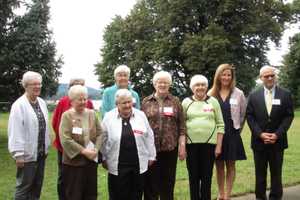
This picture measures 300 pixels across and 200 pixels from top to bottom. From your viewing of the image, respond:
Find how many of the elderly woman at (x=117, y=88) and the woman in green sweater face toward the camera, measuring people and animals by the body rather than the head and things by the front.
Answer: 2

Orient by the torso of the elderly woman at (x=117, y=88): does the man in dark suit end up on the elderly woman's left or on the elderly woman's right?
on the elderly woman's left

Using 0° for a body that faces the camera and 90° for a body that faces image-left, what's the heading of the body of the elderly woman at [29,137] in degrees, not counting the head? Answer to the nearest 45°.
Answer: approximately 315°

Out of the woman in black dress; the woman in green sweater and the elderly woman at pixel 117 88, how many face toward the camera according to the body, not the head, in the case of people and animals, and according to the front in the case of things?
3

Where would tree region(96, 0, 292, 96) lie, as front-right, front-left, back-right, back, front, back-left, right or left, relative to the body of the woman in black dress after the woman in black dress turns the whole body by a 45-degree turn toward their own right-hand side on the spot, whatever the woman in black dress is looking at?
back-right

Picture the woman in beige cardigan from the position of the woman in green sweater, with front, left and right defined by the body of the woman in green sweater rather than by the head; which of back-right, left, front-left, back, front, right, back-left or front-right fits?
front-right

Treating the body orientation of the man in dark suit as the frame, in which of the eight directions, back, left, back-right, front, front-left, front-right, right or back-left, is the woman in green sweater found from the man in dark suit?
front-right

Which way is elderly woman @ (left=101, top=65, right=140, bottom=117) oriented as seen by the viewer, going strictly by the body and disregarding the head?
toward the camera

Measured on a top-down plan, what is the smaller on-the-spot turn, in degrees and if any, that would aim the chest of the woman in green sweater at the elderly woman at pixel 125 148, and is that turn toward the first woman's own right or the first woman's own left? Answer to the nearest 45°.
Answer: approximately 45° to the first woman's own right

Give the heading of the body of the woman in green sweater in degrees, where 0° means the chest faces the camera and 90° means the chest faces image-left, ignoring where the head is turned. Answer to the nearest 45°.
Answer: approximately 0°

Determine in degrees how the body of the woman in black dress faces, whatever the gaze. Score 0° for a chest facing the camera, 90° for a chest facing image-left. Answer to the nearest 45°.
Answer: approximately 0°

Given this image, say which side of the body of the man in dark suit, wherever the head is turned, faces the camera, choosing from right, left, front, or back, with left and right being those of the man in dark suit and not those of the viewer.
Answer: front
